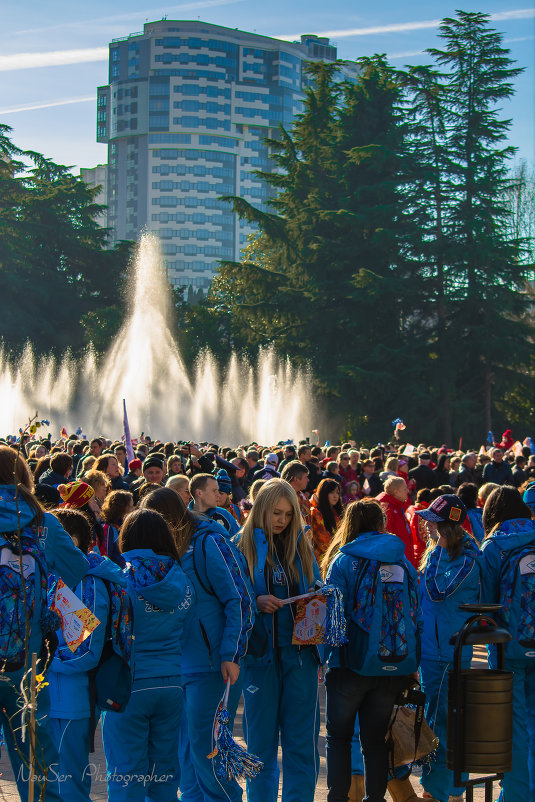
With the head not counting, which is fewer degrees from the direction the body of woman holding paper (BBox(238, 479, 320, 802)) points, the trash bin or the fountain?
the trash bin

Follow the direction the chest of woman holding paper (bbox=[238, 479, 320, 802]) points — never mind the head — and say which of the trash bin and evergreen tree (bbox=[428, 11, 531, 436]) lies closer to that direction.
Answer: the trash bin

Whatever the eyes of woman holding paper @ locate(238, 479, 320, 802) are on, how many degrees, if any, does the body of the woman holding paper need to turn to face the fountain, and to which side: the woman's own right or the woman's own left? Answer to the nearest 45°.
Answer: approximately 180°

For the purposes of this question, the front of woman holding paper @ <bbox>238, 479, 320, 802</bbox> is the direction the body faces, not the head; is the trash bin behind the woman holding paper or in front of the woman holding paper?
in front

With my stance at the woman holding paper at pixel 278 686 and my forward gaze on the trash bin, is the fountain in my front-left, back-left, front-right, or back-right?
back-left

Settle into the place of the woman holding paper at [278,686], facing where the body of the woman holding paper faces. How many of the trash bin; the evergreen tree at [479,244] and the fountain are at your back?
2

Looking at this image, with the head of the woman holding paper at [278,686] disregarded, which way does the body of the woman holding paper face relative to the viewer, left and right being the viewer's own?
facing the viewer

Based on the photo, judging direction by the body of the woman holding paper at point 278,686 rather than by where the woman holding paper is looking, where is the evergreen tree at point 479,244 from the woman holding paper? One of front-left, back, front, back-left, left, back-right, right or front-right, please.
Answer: back
